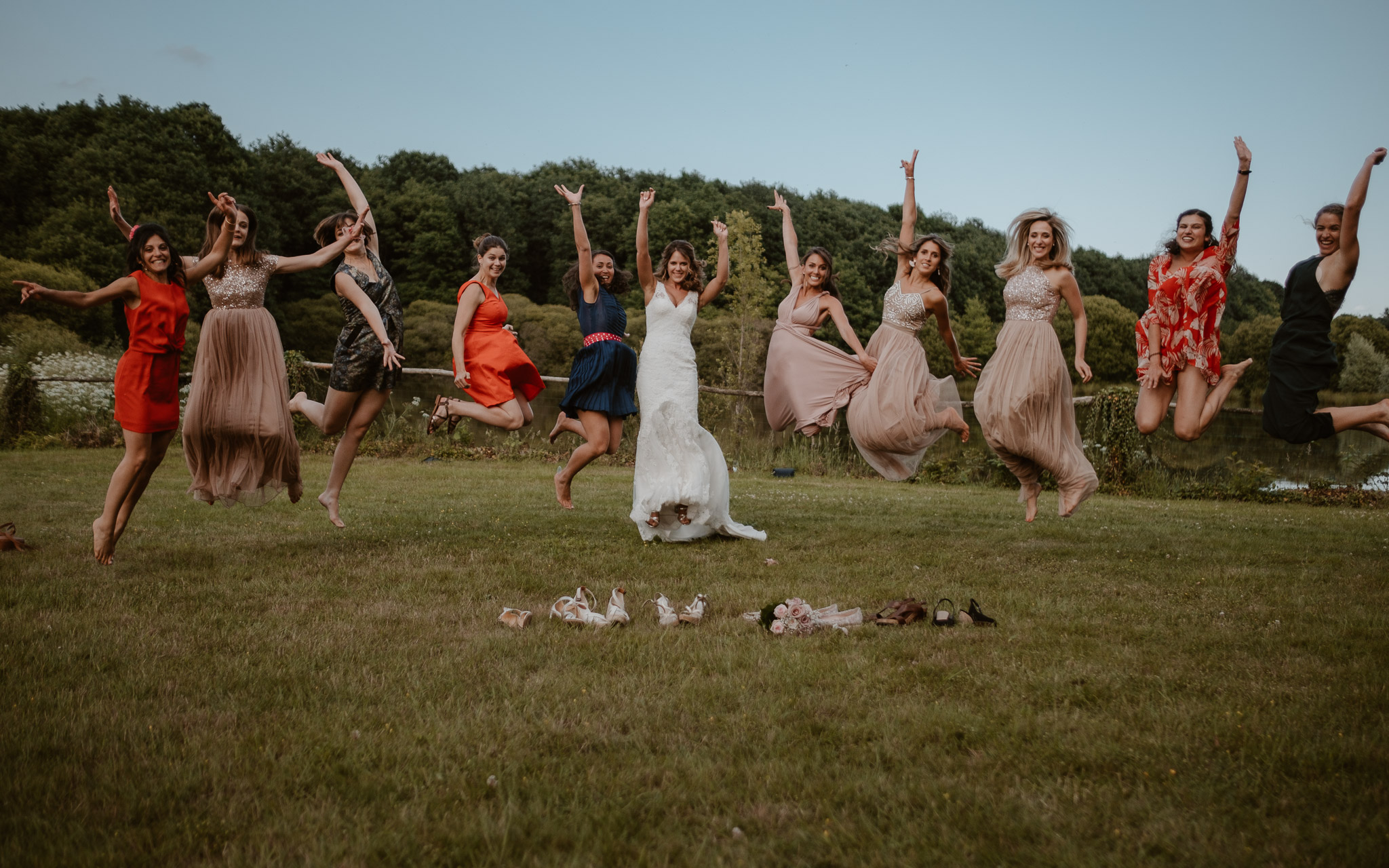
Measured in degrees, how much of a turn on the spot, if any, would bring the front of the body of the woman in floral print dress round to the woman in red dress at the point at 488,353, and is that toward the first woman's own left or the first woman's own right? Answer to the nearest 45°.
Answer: approximately 45° to the first woman's own right

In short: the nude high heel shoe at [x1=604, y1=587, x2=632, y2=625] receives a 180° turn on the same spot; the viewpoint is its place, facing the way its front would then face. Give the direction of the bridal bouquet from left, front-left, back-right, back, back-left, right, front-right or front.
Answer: right

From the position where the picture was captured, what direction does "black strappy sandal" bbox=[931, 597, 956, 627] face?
facing the viewer

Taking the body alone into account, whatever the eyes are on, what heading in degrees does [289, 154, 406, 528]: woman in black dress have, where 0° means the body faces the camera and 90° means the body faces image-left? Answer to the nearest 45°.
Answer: approximately 315°

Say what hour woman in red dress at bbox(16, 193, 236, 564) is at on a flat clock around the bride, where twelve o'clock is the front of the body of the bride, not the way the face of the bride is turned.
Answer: The woman in red dress is roughly at 2 o'clock from the bride.

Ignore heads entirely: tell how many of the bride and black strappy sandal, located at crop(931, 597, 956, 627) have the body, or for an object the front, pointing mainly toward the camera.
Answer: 2

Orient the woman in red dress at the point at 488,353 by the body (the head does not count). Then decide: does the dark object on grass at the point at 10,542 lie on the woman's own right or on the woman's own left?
on the woman's own right

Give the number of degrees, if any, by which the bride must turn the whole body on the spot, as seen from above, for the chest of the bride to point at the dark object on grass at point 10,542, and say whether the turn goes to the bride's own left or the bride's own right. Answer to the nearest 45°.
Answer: approximately 90° to the bride's own right

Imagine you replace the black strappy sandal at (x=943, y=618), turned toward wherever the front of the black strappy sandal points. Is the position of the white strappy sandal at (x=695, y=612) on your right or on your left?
on your right

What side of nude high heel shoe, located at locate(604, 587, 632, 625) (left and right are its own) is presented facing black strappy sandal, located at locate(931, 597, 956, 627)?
left
